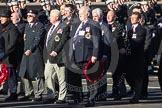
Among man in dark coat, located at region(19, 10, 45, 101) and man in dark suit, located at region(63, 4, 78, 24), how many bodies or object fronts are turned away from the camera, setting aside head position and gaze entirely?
0

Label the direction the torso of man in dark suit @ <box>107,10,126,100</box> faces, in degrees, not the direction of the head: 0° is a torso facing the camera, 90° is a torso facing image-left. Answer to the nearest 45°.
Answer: approximately 45°

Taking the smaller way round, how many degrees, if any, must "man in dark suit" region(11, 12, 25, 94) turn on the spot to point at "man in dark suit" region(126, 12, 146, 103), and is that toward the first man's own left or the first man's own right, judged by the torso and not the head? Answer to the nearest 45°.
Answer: approximately 90° to the first man's own left

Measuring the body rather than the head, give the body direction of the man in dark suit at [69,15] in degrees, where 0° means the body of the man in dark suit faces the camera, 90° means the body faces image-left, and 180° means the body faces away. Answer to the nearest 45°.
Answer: approximately 45°

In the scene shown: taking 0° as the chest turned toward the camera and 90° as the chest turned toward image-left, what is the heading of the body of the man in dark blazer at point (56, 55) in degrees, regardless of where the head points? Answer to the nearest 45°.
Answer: approximately 45°

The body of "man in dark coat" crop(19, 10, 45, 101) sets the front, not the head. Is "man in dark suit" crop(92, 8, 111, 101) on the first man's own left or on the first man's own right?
on the first man's own left

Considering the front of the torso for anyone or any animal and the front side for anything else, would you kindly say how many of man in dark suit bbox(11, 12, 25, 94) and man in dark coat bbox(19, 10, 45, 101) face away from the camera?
0

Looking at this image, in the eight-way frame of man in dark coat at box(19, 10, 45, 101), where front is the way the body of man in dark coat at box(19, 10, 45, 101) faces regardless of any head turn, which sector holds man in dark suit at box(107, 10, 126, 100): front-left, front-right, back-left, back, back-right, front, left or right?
back-left

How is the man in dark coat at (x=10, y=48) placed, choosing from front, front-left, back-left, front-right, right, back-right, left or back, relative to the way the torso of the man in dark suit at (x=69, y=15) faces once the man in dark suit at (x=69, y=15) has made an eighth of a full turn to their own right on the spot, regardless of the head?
front
